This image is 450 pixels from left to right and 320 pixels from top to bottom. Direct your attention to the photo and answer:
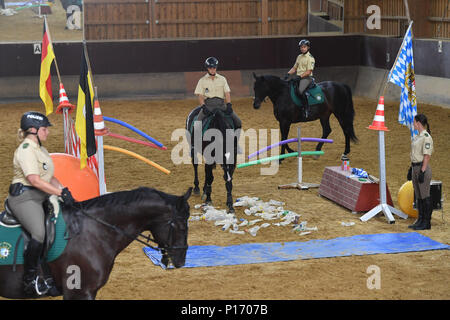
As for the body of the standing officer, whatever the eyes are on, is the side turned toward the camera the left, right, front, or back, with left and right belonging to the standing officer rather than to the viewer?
left

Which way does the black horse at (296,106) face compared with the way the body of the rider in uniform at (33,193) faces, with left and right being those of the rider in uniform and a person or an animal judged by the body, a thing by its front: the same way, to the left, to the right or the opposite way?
the opposite way

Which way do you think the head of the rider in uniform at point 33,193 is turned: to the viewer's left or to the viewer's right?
to the viewer's right

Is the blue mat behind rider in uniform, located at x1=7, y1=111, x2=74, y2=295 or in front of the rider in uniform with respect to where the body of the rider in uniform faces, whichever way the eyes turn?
in front

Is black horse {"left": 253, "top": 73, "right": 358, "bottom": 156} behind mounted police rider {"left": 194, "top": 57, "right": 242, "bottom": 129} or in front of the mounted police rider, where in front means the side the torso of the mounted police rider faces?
behind

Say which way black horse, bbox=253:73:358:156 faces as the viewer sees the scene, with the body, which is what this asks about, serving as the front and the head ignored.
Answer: to the viewer's left

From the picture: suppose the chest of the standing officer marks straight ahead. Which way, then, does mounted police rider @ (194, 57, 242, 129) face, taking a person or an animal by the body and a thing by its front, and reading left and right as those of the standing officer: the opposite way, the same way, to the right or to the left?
to the left

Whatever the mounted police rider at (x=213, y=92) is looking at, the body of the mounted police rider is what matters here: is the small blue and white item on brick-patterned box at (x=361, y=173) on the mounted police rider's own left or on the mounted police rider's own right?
on the mounted police rider's own left

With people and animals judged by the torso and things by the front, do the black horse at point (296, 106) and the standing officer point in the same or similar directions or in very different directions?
same or similar directions

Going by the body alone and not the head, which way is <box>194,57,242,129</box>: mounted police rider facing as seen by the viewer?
toward the camera

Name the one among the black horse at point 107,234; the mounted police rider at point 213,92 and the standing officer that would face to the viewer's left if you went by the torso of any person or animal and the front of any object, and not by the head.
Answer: the standing officer

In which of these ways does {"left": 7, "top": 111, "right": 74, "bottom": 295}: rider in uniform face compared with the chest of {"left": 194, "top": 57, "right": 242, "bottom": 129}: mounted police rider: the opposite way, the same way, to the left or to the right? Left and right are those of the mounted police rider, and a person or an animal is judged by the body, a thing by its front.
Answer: to the left

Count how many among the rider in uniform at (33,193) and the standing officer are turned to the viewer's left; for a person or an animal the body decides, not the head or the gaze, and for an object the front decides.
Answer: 1

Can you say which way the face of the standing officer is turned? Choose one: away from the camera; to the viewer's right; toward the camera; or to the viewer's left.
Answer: to the viewer's left

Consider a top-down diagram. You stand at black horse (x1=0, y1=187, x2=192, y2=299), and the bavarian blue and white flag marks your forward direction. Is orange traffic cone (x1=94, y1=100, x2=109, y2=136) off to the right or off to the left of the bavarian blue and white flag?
left
